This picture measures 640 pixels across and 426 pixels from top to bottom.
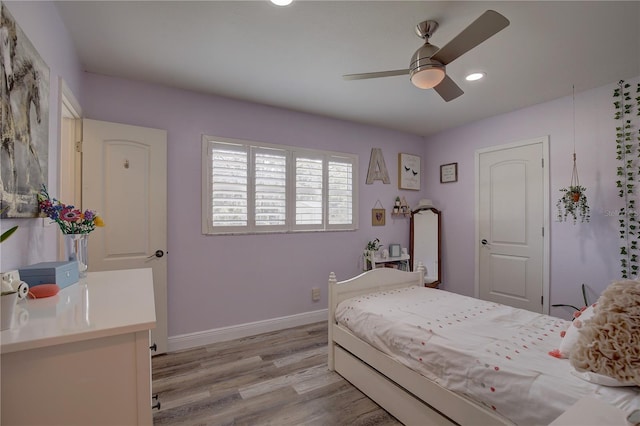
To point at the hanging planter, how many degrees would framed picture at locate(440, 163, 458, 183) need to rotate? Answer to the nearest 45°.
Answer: approximately 90° to its left

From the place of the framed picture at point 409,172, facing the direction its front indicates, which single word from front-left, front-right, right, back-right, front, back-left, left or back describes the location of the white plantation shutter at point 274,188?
right

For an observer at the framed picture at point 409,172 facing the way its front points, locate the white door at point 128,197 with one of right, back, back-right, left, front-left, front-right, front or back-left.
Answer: right

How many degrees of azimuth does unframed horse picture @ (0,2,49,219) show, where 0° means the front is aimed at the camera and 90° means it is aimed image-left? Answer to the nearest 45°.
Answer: approximately 270°

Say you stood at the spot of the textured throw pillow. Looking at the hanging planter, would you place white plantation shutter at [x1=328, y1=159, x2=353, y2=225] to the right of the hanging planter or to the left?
left

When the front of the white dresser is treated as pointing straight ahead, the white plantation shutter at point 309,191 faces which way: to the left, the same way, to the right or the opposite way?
to the right

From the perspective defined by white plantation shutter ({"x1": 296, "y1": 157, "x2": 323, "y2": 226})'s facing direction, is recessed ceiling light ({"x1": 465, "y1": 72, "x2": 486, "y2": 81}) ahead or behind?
ahead

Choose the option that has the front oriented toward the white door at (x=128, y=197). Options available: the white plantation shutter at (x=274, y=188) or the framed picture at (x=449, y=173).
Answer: the framed picture

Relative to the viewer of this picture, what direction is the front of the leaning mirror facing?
facing the viewer

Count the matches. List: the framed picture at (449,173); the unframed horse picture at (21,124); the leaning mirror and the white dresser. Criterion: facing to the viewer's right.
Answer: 2

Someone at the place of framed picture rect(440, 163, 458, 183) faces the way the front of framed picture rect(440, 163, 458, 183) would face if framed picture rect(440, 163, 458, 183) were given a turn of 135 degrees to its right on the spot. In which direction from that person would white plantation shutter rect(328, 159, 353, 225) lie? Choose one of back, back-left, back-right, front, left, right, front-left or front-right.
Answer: back-left

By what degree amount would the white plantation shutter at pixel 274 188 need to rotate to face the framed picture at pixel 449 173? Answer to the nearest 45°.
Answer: approximately 45° to its left

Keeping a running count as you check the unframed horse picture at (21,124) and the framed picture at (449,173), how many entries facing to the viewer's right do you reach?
1

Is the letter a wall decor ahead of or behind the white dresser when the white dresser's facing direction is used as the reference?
ahead

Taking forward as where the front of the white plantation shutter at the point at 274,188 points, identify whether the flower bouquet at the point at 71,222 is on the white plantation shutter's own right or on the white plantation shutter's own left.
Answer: on the white plantation shutter's own right

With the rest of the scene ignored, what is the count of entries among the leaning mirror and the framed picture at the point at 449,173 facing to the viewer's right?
0

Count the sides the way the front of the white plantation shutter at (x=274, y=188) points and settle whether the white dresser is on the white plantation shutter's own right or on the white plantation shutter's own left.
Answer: on the white plantation shutter's own right

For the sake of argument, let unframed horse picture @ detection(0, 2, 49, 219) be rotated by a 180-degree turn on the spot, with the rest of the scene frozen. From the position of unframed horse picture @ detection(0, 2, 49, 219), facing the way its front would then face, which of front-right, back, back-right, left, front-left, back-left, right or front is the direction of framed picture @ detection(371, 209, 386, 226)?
back
